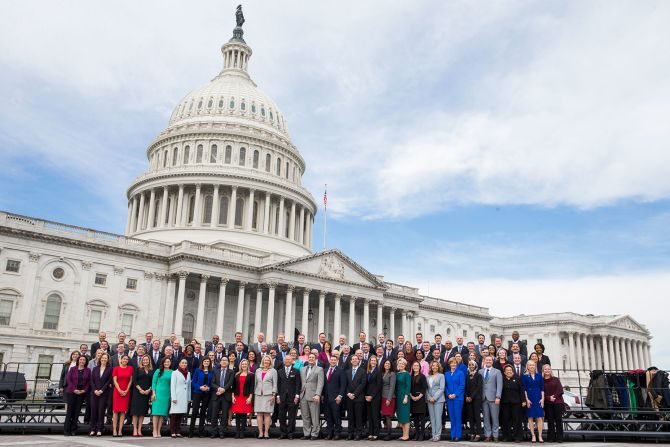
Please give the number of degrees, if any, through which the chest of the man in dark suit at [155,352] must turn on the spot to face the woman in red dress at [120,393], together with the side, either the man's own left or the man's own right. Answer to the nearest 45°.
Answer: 0° — they already face them

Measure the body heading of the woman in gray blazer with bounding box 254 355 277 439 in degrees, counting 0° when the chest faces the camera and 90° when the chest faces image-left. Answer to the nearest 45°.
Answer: approximately 0°

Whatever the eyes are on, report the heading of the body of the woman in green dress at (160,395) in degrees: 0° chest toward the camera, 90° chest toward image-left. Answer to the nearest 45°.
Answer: approximately 0°

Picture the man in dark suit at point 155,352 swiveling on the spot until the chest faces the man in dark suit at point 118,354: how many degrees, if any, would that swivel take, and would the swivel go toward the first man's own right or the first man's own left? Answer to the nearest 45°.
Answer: approximately 90° to the first man's own right

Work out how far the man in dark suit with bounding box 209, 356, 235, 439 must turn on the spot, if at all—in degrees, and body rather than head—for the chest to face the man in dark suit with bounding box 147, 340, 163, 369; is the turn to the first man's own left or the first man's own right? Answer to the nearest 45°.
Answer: approximately 135° to the first man's own right

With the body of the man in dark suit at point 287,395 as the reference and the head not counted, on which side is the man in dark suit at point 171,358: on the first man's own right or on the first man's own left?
on the first man's own right

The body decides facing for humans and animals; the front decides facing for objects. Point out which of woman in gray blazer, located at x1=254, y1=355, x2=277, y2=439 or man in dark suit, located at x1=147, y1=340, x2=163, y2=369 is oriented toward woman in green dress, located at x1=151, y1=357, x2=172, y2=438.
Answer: the man in dark suit
